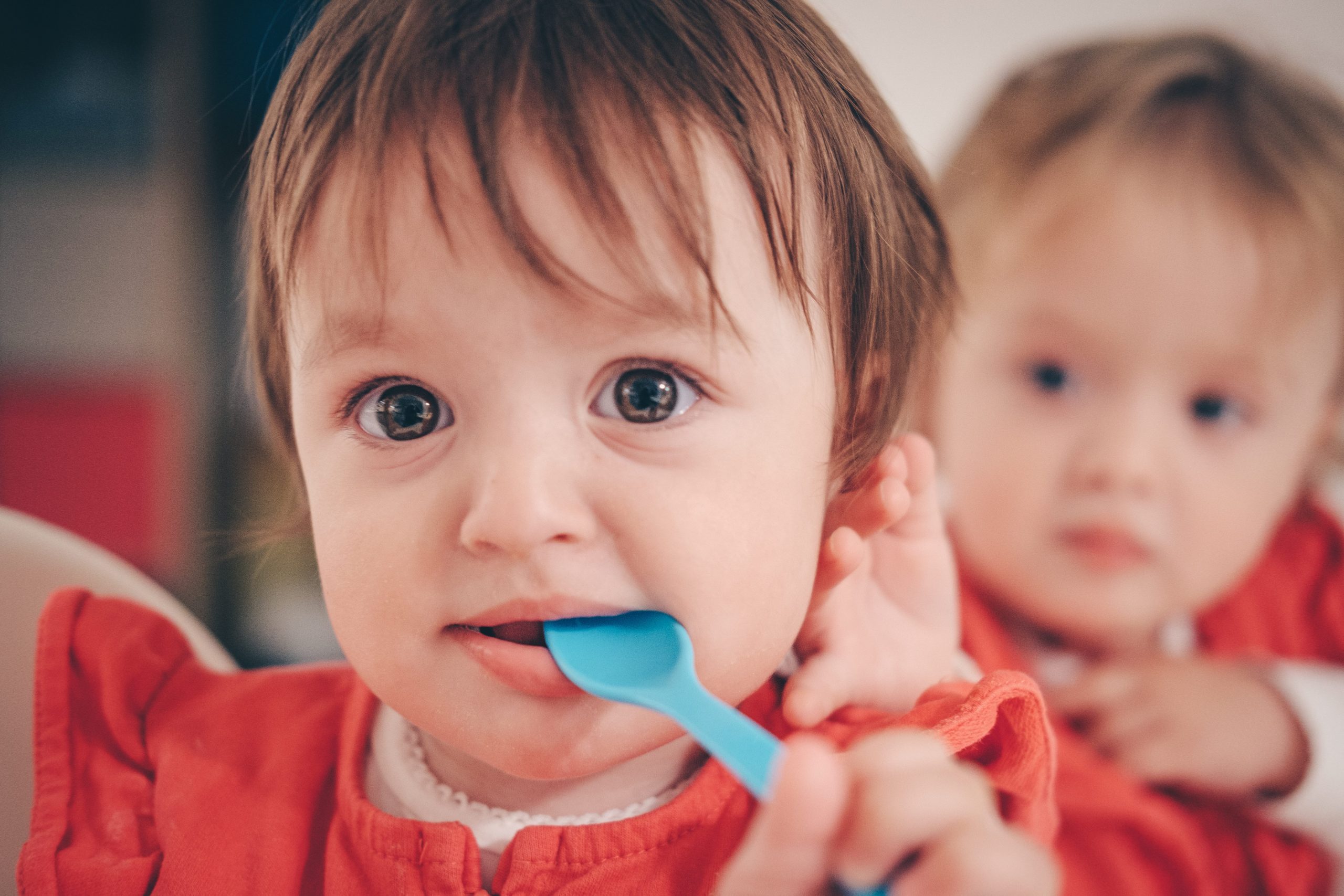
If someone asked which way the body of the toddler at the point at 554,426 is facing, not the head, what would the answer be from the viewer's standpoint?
toward the camera

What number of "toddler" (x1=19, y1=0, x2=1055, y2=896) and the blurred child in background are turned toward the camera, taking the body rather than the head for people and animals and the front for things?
2

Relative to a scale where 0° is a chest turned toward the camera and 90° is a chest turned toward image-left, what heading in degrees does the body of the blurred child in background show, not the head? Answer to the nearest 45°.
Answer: approximately 0°

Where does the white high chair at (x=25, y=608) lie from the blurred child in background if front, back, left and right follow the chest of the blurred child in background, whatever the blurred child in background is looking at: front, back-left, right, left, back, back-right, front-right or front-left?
front-right
